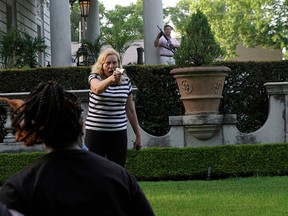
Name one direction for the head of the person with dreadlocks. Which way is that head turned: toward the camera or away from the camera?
away from the camera

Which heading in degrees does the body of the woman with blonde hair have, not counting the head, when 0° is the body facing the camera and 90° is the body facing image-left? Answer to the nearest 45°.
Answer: approximately 0°

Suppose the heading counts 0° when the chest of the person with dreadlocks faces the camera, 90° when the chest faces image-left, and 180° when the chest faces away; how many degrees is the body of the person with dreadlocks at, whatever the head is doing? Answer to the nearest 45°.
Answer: approximately 180°

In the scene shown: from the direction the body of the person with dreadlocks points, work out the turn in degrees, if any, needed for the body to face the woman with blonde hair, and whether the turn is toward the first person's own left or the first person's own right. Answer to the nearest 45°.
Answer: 0° — they already face them

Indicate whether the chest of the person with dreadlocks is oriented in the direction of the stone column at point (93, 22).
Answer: yes

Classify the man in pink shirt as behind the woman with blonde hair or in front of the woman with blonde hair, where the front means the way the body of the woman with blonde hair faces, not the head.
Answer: behind

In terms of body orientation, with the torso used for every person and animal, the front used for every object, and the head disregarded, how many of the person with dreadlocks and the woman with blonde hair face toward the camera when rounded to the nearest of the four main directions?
1

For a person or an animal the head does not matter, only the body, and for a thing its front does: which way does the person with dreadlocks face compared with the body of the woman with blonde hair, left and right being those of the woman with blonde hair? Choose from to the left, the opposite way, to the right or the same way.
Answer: the opposite way

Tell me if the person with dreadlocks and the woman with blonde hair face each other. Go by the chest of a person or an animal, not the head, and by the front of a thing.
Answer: yes

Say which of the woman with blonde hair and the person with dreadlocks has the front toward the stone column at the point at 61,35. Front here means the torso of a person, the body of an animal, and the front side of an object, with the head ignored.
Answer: the person with dreadlocks
